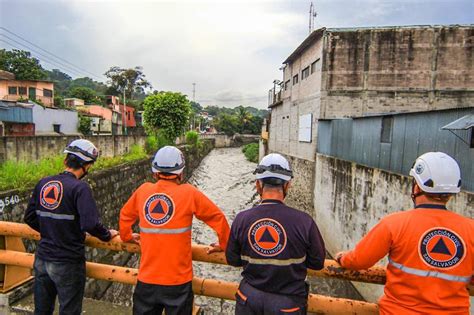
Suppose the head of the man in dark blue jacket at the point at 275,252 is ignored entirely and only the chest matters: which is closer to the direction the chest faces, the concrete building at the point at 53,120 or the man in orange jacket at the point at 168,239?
the concrete building

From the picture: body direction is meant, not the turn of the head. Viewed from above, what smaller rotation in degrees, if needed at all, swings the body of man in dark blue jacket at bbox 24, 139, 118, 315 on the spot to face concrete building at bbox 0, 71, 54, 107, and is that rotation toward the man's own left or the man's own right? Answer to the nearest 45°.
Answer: approximately 45° to the man's own left

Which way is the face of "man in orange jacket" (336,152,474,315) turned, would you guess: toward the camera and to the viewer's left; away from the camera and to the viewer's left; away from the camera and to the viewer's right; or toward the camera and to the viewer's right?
away from the camera and to the viewer's left

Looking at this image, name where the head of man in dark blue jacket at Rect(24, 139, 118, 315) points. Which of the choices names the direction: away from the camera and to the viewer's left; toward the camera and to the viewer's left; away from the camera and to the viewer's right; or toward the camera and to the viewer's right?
away from the camera and to the viewer's right

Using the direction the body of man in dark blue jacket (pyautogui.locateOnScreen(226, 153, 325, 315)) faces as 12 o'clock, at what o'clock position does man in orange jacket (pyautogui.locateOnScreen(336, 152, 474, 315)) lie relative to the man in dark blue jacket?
The man in orange jacket is roughly at 3 o'clock from the man in dark blue jacket.

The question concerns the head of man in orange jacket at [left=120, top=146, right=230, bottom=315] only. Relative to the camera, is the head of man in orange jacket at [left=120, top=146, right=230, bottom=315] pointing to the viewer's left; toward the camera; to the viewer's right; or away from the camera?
away from the camera

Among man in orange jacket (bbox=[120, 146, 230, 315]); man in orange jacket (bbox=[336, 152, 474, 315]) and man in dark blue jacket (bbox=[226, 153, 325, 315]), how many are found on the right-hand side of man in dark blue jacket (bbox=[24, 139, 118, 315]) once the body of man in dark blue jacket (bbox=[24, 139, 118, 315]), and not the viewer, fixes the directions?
3

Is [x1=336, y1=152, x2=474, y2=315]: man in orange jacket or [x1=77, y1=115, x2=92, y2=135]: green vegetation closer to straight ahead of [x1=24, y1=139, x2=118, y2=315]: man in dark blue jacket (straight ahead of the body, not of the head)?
the green vegetation

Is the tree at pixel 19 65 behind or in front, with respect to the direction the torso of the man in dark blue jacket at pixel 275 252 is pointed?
in front

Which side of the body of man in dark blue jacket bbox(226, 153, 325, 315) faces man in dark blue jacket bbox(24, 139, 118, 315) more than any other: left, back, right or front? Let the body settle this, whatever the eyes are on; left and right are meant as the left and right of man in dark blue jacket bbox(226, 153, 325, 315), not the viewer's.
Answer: left

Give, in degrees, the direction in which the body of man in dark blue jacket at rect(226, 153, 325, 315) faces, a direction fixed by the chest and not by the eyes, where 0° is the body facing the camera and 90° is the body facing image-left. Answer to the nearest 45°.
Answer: approximately 180°

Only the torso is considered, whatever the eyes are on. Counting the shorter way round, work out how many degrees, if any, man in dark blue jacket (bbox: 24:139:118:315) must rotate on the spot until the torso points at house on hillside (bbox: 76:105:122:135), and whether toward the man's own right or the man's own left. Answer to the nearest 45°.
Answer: approximately 45° to the man's own left

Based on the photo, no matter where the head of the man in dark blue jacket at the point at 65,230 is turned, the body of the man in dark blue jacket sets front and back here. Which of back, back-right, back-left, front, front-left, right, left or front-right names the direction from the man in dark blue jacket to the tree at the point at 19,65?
front-left

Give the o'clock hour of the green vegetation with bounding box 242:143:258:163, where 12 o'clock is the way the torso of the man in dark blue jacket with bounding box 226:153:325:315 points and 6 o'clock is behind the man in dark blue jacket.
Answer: The green vegetation is roughly at 12 o'clock from the man in dark blue jacket.
